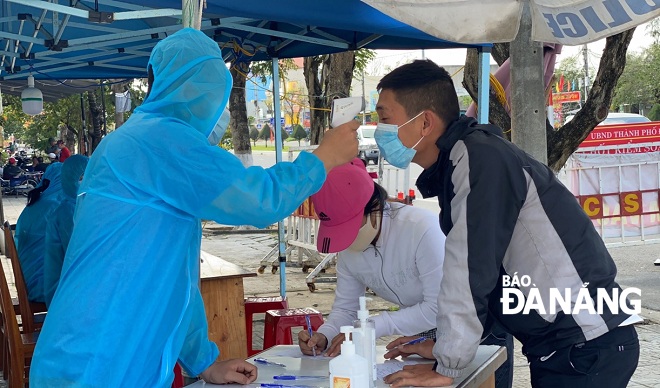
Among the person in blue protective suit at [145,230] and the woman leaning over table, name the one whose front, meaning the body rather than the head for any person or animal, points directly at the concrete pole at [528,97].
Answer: the person in blue protective suit

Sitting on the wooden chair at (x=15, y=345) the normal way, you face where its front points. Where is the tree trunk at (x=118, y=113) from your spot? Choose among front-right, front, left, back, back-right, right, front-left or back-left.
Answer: left

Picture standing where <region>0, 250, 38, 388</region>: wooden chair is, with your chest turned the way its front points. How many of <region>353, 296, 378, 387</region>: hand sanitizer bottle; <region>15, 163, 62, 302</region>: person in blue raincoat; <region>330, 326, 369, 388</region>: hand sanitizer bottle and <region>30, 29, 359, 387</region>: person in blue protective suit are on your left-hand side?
1

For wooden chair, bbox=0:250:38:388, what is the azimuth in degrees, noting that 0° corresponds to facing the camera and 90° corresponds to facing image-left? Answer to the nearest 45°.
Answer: approximately 270°

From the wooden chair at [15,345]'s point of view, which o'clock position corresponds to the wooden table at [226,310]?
The wooden table is roughly at 12 o'clock from the wooden chair.

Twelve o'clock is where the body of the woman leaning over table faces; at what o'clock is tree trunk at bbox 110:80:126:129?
The tree trunk is roughly at 4 o'clock from the woman leaning over table.

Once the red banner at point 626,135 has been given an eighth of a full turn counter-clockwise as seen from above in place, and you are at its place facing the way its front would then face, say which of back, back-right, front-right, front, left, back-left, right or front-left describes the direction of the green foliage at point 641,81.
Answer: back-left

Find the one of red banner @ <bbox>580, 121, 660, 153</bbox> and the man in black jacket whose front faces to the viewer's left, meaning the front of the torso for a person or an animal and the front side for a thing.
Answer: the man in black jacket

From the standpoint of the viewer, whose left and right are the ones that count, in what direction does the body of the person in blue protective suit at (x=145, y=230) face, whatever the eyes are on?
facing away from the viewer and to the right of the viewer

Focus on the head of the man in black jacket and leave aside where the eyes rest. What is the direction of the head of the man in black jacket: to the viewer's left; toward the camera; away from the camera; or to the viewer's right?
to the viewer's left

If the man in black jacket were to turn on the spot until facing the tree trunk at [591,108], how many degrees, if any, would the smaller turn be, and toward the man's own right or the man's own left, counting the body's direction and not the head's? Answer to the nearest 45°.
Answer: approximately 90° to the man's own right

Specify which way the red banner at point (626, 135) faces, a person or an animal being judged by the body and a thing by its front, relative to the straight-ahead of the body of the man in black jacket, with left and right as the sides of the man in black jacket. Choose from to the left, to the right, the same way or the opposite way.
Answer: to the left

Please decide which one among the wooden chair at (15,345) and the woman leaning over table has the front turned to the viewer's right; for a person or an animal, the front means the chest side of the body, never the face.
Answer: the wooden chair

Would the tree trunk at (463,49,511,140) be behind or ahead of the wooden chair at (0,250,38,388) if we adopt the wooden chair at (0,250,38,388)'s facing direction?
ahead

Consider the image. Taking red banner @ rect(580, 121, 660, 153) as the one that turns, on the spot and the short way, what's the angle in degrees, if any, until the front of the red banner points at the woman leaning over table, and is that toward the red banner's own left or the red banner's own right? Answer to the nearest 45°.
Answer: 0° — it already faces them

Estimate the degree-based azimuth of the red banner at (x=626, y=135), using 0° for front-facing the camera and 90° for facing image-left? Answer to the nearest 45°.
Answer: approximately 0°
